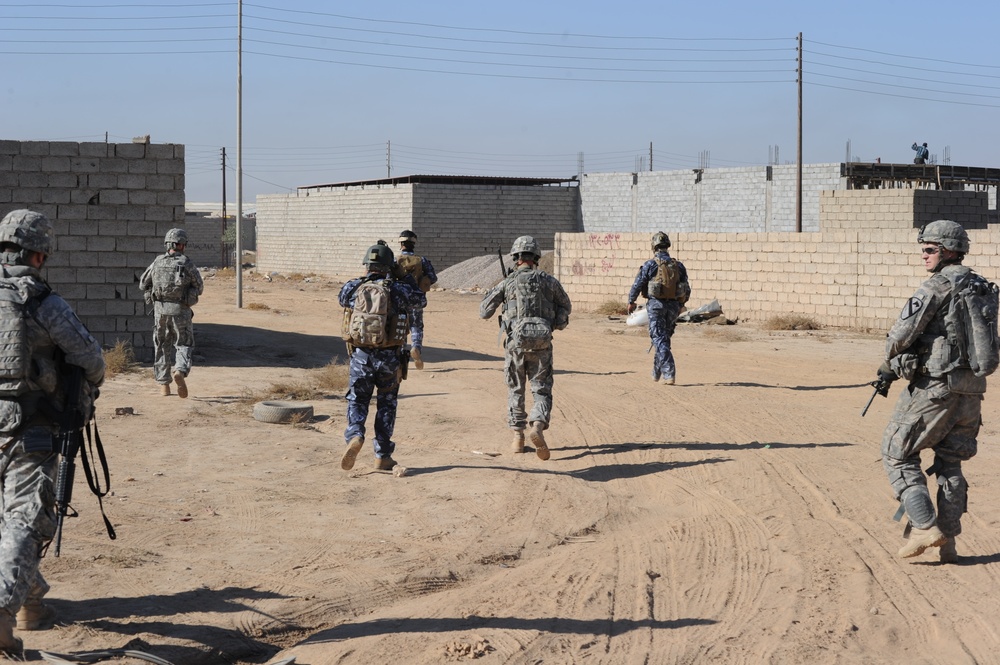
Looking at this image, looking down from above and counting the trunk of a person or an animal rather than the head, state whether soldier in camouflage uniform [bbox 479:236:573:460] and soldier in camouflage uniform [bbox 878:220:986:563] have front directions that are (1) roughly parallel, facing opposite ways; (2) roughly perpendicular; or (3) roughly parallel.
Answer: roughly perpendicular

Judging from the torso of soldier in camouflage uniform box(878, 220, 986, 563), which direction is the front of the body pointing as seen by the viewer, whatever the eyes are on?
to the viewer's left

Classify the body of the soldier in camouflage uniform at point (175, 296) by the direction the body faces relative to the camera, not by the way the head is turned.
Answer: away from the camera

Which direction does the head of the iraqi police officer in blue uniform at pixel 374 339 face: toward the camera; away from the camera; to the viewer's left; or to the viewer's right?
away from the camera

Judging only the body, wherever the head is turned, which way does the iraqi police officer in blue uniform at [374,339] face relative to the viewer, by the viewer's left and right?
facing away from the viewer

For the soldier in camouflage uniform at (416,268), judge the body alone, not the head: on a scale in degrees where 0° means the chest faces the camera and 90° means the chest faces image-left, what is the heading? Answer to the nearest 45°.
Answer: approximately 180°

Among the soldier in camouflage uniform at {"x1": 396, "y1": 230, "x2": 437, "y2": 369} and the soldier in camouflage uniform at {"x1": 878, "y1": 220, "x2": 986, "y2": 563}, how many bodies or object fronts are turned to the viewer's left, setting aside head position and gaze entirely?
1

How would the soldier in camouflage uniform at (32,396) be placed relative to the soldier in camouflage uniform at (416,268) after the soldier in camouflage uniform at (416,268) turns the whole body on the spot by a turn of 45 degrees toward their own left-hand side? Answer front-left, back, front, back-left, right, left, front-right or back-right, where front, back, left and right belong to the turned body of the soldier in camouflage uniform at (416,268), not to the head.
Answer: back-left

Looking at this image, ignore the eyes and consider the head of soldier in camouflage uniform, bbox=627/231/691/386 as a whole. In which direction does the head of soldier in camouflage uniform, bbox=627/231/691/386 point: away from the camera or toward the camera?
away from the camera

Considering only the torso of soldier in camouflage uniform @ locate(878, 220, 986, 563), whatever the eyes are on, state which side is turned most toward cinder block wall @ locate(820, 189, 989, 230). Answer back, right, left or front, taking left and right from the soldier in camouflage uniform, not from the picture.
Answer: right

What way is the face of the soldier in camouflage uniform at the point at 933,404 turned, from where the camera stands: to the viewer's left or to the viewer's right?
to the viewer's left
